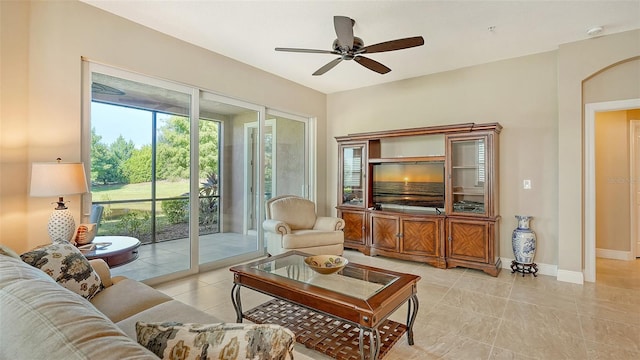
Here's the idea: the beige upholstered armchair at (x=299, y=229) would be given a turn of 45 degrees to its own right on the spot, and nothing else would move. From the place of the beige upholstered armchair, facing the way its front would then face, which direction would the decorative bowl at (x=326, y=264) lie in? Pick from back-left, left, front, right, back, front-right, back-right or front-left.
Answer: front

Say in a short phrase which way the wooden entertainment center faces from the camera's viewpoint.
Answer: facing the viewer and to the left of the viewer

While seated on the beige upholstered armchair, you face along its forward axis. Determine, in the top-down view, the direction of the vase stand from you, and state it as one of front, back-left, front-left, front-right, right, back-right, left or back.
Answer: front-left

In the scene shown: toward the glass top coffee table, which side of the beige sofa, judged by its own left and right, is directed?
front

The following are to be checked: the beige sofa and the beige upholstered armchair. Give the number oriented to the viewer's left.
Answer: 0

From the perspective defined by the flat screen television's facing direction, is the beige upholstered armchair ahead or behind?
ahead

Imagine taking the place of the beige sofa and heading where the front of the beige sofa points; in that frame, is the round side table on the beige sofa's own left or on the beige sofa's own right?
on the beige sofa's own left

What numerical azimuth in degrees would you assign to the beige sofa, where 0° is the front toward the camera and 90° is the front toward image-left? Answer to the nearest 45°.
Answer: approximately 225°

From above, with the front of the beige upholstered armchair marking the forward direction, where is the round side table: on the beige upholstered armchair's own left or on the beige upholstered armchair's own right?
on the beige upholstered armchair's own right

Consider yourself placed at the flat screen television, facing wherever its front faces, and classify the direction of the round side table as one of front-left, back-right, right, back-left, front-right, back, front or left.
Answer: front
